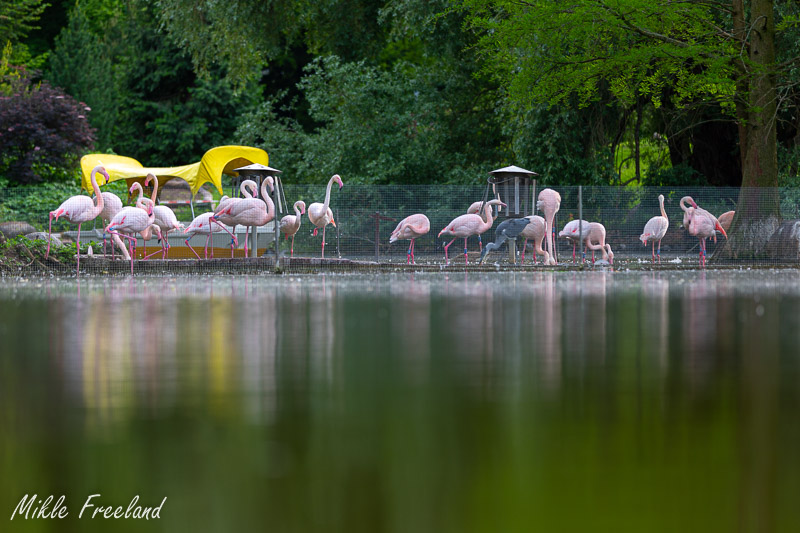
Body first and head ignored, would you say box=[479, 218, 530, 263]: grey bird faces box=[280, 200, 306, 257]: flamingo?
yes

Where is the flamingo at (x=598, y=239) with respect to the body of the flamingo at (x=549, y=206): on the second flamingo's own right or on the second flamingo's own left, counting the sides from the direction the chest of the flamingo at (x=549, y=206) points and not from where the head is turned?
on the second flamingo's own left

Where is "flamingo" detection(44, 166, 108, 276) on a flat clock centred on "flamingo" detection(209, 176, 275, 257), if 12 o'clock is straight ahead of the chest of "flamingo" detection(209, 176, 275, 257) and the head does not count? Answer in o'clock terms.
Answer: "flamingo" detection(44, 166, 108, 276) is roughly at 6 o'clock from "flamingo" detection(209, 176, 275, 257).

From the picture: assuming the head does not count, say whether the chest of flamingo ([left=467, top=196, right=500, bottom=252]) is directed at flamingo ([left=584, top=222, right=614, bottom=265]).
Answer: yes

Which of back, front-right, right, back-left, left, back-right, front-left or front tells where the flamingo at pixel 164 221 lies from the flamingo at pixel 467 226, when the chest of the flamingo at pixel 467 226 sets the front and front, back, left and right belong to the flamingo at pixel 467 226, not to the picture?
back

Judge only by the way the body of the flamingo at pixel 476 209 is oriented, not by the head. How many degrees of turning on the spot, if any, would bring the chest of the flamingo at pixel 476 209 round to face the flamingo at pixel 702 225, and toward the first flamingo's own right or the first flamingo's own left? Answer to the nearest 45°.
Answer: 0° — it already faces it

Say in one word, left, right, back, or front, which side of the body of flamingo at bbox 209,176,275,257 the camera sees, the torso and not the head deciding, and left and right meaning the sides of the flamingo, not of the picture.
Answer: right

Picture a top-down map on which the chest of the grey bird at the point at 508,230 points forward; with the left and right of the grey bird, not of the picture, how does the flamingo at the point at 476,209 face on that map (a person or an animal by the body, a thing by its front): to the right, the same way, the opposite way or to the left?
the opposite way

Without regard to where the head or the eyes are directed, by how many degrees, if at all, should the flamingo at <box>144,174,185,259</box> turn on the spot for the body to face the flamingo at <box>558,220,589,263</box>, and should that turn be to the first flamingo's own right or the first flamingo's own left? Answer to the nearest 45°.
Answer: approximately 180°
